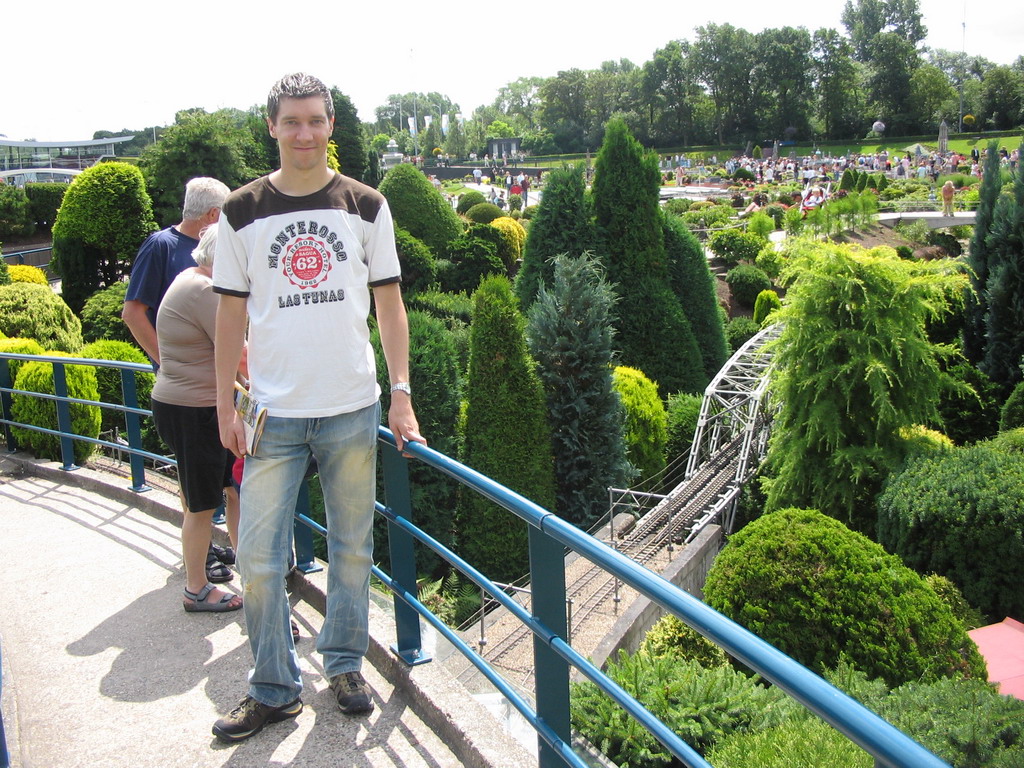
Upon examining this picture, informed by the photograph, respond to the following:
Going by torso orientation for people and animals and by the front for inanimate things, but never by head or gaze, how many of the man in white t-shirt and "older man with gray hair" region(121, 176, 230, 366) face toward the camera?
1

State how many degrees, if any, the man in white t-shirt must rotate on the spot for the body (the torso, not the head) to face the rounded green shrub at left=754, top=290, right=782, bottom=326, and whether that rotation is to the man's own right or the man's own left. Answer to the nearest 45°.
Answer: approximately 135° to the man's own left

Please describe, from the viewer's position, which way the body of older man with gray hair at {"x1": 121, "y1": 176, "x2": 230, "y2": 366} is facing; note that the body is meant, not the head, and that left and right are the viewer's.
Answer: facing away from the viewer and to the right of the viewer

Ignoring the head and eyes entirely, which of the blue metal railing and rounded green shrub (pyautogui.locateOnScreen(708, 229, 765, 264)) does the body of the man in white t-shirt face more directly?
the blue metal railing

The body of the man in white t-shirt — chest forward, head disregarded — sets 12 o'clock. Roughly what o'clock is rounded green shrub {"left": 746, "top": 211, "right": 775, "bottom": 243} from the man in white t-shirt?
The rounded green shrub is roughly at 7 o'clock from the man in white t-shirt.

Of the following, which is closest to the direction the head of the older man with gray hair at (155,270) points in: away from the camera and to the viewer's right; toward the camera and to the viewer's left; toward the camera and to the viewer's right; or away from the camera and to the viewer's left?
away from the camera and to the viewer's right

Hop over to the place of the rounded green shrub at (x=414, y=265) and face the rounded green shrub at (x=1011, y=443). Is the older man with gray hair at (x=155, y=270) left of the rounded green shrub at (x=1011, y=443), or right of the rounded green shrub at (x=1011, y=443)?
right

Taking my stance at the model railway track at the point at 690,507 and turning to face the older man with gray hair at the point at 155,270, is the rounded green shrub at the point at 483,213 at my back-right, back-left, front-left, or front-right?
back-right

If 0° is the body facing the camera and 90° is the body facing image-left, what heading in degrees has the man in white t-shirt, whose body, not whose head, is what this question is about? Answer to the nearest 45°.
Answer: approximately 0°

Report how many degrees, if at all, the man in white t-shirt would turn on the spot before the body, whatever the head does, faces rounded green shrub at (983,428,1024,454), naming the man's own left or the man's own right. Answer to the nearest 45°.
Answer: approximately 135° to the man's own left

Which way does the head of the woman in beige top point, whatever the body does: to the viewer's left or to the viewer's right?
to the viewer's right

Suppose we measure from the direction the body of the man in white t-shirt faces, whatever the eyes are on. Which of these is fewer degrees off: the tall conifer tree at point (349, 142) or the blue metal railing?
the blue metal railing
